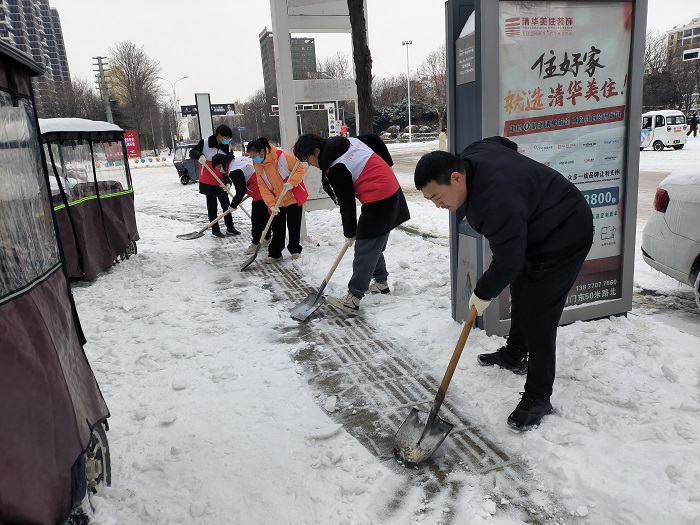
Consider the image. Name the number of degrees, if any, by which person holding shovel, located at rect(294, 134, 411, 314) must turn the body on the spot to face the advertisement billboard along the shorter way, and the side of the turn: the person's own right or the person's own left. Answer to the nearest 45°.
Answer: approximately 135° to the person's own left

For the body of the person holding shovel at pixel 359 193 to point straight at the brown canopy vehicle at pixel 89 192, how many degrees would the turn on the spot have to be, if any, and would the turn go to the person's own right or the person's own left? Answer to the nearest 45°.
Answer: approximately 45° to the person's own right

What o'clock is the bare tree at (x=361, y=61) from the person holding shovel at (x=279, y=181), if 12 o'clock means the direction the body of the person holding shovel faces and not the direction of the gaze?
The bare tree is roughly at 6 o'clock from the person holding shovel.

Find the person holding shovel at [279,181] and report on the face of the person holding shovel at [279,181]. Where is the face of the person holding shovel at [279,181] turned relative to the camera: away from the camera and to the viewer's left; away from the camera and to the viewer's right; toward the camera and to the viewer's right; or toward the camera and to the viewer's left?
toward the camera and to the viewer's left

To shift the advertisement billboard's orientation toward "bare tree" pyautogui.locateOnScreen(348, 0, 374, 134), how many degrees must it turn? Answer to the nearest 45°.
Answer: approximately 135° to its right

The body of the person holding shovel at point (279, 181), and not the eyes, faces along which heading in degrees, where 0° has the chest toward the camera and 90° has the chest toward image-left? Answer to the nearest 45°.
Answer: approximately 45°

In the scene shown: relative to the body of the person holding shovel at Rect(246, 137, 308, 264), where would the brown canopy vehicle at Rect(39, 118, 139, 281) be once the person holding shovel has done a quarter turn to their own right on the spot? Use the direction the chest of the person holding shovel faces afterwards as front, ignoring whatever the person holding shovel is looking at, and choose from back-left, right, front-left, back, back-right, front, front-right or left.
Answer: front-left

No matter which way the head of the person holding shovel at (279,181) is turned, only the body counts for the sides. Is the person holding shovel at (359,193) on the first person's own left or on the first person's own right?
on the first person's own left

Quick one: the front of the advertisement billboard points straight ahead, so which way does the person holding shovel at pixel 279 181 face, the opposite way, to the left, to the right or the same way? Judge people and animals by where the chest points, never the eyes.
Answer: the same way

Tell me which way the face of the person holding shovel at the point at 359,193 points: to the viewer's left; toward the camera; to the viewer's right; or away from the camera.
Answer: to the viewer's left

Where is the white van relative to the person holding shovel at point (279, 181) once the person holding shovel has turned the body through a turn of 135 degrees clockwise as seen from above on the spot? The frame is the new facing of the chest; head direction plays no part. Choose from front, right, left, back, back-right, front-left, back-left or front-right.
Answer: front-right

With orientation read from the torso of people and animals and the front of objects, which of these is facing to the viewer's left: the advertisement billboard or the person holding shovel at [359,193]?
the person holding shovel

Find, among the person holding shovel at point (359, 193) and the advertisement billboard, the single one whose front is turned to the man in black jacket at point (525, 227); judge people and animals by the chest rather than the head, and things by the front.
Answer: the advertisement billboard

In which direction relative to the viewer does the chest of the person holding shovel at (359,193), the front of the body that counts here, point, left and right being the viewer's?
facing to the left of the viewer

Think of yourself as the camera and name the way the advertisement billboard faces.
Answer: facing the viewer
